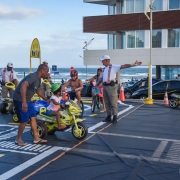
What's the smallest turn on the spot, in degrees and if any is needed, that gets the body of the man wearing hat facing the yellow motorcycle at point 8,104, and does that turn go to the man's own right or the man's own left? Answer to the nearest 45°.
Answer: approximately 90° to the man's own right

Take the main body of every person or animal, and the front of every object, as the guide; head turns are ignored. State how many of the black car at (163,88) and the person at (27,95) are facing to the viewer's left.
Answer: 1

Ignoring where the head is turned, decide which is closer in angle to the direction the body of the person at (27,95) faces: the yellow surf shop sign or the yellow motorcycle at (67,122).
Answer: the yellow motorcycle

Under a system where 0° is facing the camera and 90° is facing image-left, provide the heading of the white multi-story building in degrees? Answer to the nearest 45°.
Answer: approximately 45°

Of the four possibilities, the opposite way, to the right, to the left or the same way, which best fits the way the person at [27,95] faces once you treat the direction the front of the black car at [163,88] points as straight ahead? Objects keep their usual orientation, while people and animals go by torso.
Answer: the opposite way

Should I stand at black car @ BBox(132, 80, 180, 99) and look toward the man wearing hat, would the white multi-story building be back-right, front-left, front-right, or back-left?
back-right

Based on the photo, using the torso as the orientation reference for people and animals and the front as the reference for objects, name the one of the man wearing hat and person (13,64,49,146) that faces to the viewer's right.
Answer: the person

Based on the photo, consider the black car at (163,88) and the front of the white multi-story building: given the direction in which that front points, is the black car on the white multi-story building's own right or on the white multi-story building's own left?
on the white multi-story building's own left

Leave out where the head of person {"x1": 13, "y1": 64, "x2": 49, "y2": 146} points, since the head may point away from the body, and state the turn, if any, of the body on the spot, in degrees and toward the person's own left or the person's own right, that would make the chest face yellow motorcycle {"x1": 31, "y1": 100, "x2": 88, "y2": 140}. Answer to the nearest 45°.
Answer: approximately 45° to the person's own left

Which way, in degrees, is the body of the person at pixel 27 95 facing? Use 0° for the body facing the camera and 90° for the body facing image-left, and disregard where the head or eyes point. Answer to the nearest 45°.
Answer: approximately 270°

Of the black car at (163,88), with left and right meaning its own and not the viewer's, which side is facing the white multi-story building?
right

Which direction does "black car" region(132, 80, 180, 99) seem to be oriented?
to the viewer's left
